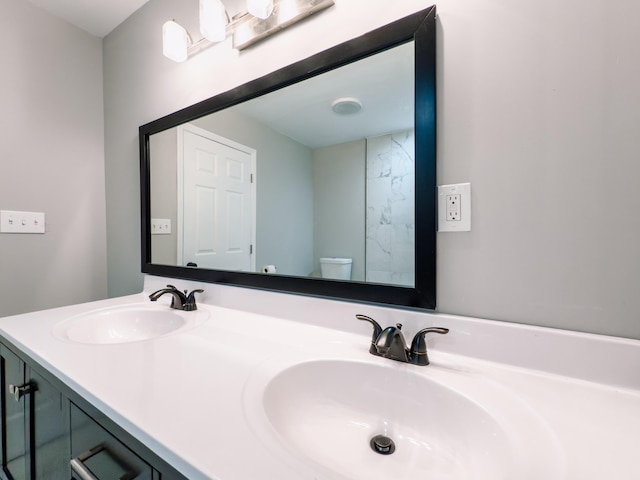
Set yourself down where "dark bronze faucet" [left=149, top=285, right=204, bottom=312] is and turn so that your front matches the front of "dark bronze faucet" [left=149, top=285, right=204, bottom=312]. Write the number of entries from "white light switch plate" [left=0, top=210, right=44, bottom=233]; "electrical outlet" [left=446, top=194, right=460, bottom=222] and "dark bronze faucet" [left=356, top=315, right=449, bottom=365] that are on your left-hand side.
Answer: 2

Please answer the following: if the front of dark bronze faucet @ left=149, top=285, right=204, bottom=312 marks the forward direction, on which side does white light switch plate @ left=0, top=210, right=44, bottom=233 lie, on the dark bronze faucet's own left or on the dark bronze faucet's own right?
on the dark bronze faucet's own right

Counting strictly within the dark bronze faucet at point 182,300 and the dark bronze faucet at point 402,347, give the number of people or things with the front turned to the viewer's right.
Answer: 0

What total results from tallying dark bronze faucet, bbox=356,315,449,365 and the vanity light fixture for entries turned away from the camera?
0

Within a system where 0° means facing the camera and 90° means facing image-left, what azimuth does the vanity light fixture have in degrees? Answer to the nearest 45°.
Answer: approximately 45°

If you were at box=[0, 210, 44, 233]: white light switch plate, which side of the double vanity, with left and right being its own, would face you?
right

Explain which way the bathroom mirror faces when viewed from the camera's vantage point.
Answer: facing the viewer and to the left of the viewer

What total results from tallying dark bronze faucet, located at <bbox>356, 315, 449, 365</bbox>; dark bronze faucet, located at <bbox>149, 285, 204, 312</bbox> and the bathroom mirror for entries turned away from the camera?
0

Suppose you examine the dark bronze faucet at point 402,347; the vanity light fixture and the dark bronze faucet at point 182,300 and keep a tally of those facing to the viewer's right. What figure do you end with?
0

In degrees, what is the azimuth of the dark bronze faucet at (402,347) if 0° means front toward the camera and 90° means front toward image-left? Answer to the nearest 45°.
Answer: approximately 45°
